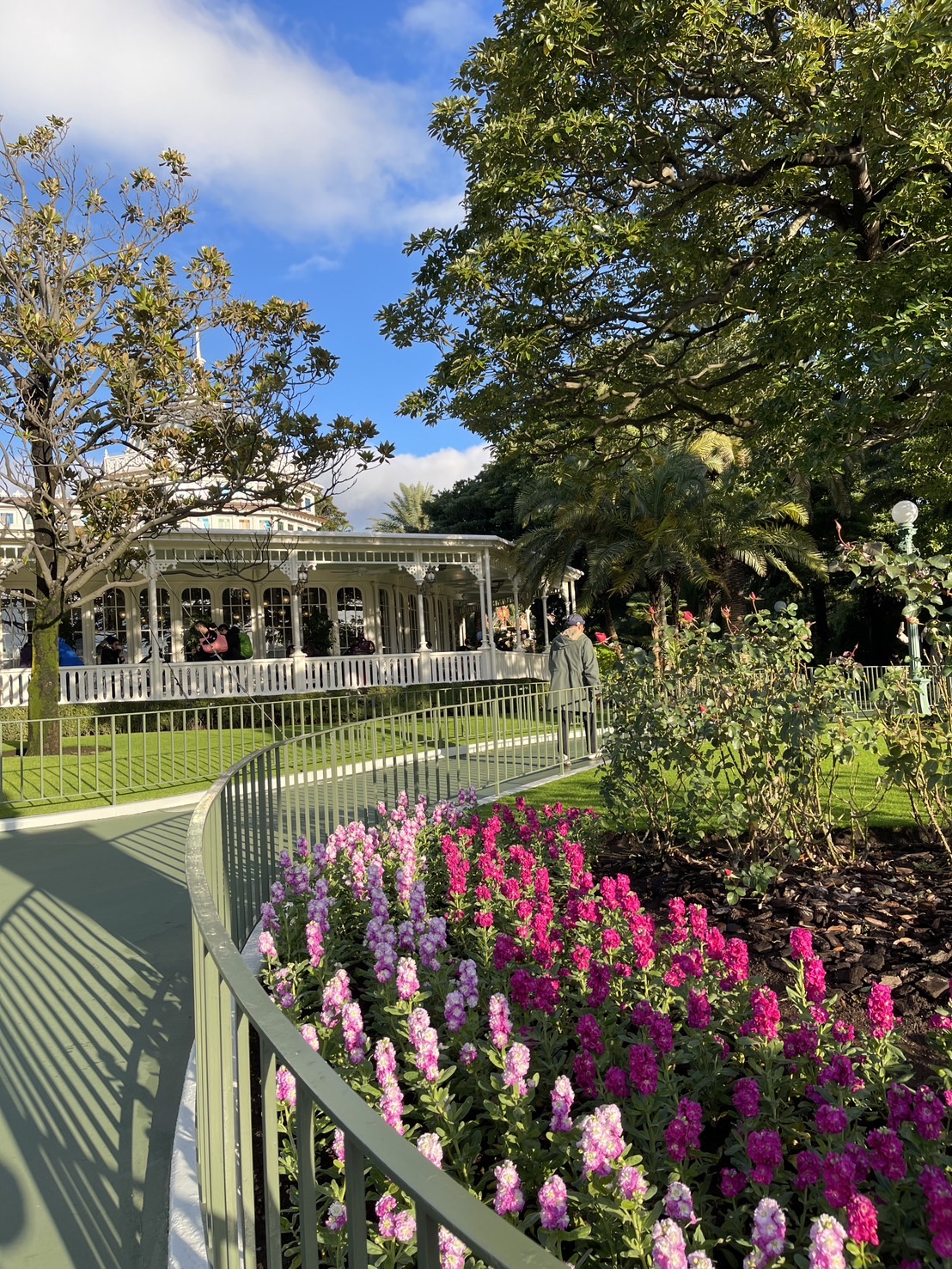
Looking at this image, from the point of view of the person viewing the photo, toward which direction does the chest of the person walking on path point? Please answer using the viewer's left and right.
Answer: facing away from the viewer and to the right of the viewer

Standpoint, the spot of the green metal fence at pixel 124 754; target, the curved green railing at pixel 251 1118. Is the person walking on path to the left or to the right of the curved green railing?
left

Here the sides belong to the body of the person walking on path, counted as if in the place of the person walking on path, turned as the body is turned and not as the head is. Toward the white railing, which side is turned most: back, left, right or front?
left

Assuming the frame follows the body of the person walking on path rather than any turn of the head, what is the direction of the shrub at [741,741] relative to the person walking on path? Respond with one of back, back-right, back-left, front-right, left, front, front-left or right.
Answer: back-right

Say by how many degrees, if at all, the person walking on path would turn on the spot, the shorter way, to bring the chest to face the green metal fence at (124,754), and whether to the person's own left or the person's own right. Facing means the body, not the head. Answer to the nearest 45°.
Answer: approximately 135° to the person's own left

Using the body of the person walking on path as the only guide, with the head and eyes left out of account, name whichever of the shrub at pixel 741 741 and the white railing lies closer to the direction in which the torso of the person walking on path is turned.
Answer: the white railing

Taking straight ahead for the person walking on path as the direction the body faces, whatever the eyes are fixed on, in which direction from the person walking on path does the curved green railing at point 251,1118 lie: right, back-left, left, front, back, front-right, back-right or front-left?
back-right
